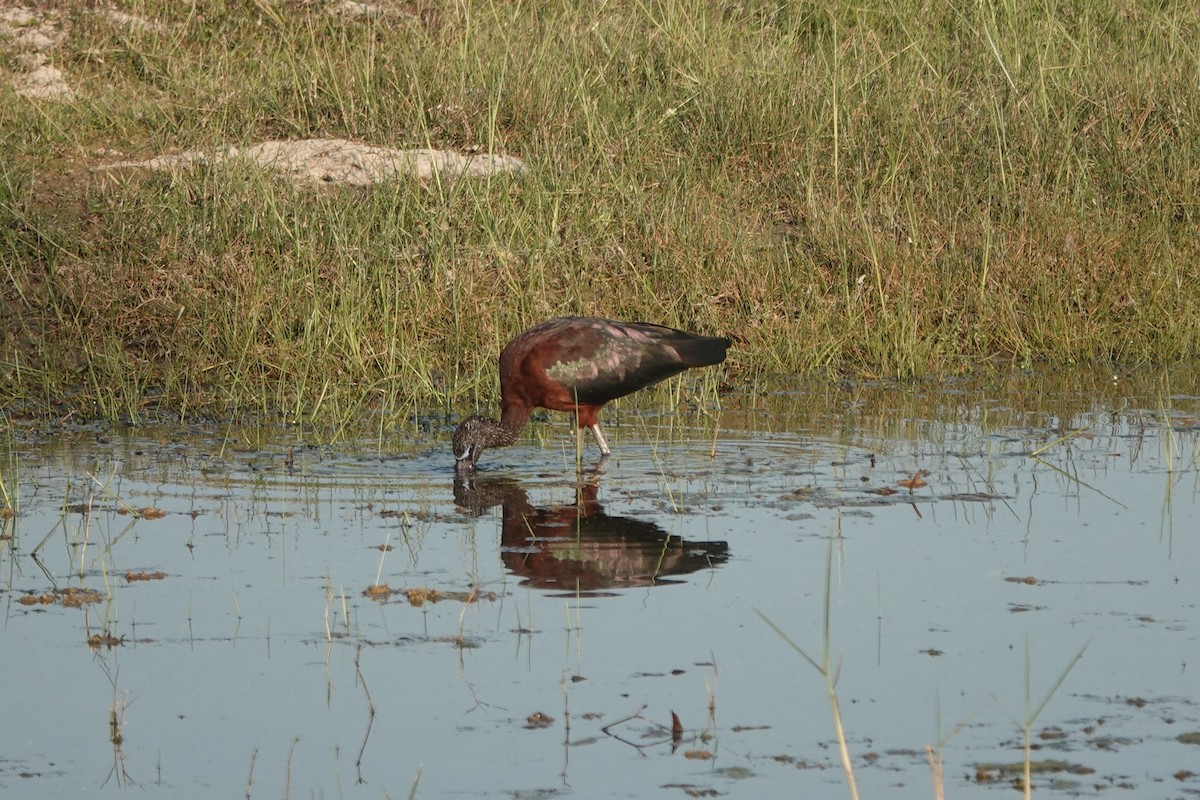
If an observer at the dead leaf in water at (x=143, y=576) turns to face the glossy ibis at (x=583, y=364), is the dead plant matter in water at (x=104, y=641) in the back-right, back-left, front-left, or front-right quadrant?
back-right

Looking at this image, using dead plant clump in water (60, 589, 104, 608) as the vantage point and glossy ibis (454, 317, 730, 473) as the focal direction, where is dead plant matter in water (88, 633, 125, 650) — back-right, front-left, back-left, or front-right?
back-right

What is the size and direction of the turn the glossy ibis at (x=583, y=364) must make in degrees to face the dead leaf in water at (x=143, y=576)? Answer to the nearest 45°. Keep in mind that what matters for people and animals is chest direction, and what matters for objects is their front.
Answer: approximately 45° to its left

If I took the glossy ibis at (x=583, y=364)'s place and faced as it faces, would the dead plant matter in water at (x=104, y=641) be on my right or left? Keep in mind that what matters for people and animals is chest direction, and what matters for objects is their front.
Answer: on my left

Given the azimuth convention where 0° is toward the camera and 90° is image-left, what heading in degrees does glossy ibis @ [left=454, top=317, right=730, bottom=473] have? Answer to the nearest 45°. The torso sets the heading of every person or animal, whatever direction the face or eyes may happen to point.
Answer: approximately 90°

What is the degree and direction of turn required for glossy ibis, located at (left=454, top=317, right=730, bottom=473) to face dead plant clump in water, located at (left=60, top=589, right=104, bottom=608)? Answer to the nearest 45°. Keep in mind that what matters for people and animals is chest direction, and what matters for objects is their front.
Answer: approximately 45° to its left
